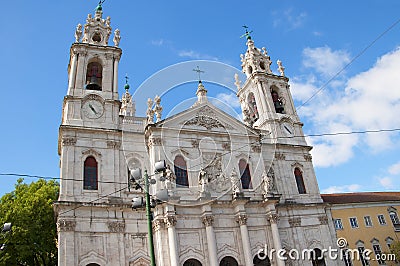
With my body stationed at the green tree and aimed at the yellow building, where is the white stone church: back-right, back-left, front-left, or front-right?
front-right

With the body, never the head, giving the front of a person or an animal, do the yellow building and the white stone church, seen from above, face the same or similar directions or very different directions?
same or similar directions

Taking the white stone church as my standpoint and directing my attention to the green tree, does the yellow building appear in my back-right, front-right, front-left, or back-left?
back-right

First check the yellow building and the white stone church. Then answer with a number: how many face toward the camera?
2

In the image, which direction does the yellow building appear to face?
toward the camera

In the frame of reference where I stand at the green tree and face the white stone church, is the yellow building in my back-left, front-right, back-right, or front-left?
front-left

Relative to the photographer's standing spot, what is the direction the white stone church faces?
facing the viewer

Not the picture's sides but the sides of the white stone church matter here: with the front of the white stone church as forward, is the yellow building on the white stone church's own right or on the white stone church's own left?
on the white stone church's own left

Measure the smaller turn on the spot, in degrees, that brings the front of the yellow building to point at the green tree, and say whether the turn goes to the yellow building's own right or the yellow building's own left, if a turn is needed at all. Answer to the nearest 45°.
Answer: approximately 45° to the yellow building's own right
